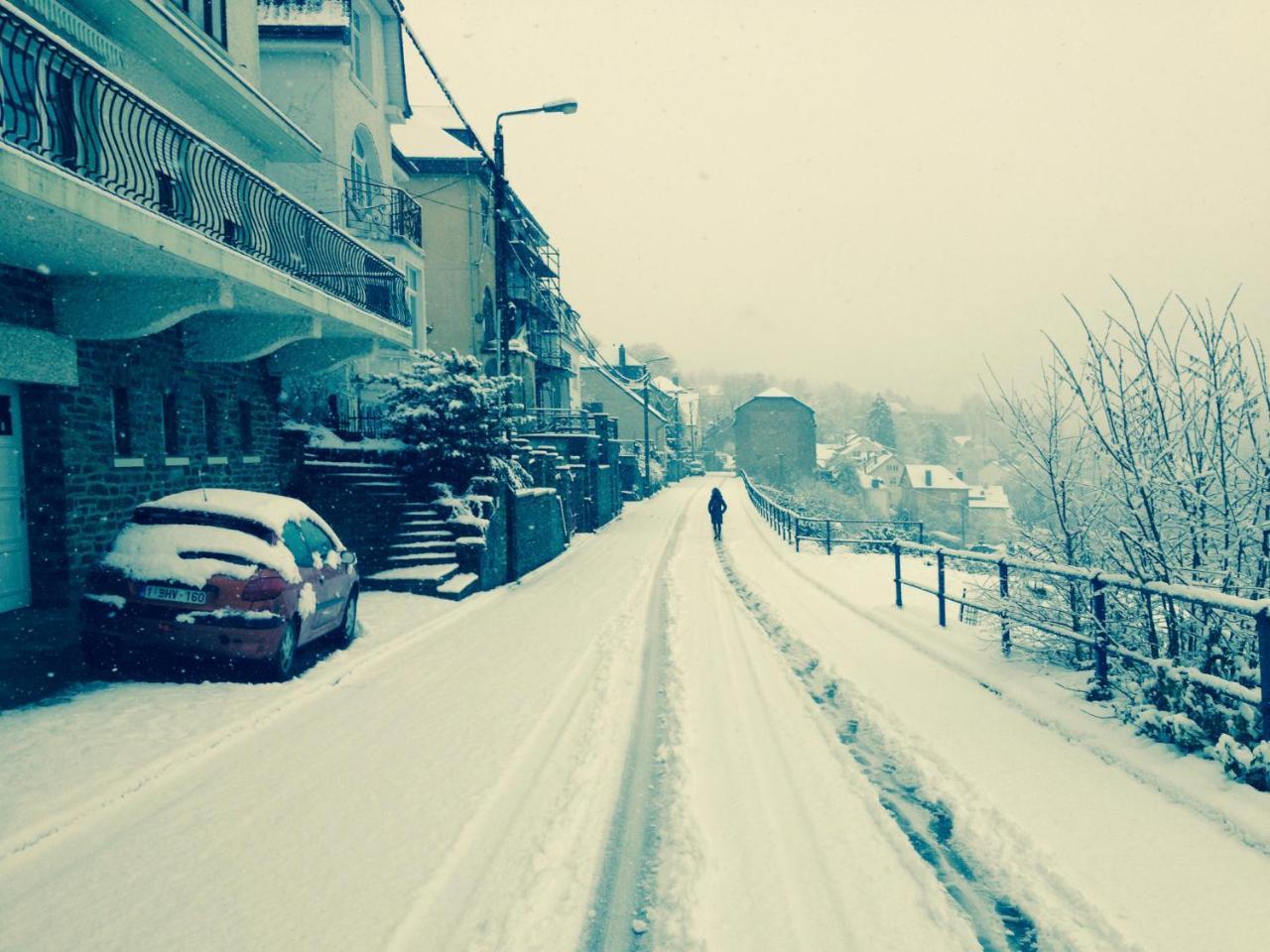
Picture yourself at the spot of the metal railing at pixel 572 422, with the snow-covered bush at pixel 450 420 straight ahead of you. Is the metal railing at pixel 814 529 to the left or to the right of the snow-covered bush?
left

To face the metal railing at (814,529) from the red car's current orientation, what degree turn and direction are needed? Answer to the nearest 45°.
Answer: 0° — it already faces it

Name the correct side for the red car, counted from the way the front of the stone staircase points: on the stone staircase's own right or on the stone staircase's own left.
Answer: on the stone staircase's own right

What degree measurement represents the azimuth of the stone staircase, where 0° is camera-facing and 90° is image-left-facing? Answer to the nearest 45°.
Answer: approximately 315°

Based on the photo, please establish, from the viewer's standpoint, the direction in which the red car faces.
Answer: facing away from the viewer and to the right of the viewer
